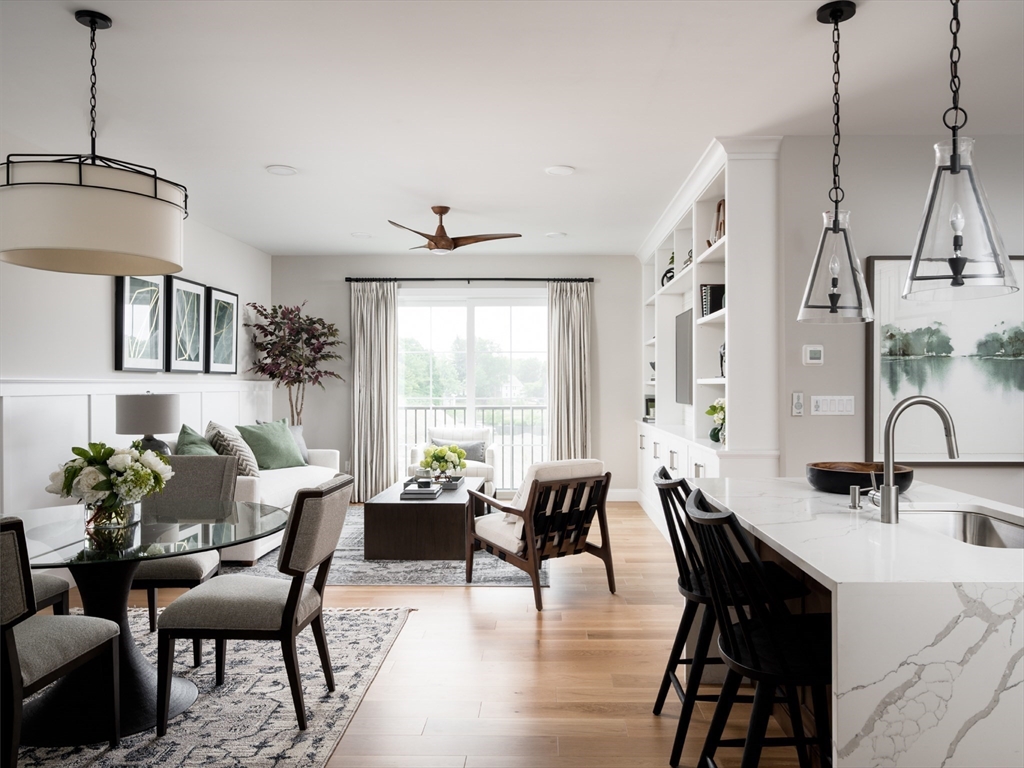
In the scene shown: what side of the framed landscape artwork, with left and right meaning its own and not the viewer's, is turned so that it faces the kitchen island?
front

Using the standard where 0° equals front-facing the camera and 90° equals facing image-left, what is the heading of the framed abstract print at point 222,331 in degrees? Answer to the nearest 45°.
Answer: approximately 315°

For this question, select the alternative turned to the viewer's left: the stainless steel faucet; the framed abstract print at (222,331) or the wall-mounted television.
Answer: the wall-mounted television

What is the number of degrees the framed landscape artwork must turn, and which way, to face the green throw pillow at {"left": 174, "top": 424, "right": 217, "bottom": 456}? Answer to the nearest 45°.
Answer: approximately 90° to its right

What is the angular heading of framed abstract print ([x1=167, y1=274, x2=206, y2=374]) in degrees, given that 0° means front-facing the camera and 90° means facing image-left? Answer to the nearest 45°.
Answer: approximately 315°

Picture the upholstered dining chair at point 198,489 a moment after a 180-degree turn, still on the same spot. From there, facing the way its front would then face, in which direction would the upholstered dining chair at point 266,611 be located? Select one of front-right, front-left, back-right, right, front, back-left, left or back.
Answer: back-right

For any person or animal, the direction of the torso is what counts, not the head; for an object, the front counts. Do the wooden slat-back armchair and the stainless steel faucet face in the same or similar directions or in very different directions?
very different directions

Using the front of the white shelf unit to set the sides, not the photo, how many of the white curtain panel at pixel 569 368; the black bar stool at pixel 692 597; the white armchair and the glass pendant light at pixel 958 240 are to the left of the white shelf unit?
2

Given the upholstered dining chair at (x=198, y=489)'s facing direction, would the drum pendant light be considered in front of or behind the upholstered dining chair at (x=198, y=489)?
in front

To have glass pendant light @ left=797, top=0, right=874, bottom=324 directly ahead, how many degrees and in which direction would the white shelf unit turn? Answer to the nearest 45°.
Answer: approximately 90° to its left

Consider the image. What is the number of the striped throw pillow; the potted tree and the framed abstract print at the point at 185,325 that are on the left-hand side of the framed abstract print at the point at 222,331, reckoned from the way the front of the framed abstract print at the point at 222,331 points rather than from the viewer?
1

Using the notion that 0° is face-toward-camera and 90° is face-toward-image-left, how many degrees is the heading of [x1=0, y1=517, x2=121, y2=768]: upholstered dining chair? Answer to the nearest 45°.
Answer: approximately 225°

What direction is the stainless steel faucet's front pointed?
to the viewer's right

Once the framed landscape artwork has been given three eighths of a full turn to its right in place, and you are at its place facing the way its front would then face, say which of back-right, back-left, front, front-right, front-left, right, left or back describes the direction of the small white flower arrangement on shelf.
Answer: front-left

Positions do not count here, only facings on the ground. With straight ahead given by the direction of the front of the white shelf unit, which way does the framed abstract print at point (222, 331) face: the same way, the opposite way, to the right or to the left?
the opposite way
